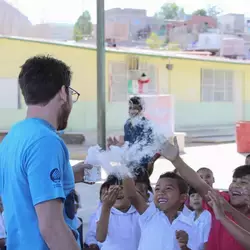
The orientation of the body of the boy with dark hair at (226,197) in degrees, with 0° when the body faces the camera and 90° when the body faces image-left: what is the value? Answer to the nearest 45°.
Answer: approximately 45°

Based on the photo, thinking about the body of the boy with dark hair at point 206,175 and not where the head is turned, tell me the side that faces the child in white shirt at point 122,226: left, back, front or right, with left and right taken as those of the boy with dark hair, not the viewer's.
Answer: front

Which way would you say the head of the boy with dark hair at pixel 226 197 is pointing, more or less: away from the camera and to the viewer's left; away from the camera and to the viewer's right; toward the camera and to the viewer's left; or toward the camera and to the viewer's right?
toward the camera and to the viewer's left

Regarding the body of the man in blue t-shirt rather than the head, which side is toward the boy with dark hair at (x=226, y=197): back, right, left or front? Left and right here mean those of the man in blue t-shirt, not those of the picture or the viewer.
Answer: front

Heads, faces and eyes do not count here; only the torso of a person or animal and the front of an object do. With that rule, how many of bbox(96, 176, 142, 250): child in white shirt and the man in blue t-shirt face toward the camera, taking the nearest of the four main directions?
1

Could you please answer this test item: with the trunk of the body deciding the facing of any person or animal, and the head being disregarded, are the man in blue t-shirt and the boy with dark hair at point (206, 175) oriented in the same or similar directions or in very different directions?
very different directions

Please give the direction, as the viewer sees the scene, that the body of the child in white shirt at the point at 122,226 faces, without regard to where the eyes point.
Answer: toward the camera

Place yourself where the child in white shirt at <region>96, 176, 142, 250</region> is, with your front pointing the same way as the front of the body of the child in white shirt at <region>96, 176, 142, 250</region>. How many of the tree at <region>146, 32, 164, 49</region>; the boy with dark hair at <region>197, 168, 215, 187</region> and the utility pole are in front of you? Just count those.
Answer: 0

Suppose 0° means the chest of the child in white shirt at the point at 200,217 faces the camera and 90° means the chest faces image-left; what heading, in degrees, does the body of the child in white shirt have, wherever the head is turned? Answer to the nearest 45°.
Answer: approximately 45°

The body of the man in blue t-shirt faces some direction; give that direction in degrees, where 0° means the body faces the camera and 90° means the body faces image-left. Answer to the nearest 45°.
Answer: approximately 225°

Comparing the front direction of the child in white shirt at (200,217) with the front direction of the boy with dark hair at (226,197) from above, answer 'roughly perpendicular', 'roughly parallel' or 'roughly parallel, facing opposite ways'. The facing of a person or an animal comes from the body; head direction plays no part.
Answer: roughly parallel

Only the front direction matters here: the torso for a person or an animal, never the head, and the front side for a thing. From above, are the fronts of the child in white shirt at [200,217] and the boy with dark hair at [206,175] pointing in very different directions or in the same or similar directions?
same or similar directions

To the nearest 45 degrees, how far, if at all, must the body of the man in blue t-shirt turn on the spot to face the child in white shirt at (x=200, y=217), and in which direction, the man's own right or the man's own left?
0° — they already face them

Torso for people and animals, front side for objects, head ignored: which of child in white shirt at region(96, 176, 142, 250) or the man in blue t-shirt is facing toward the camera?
the child in white shirt
